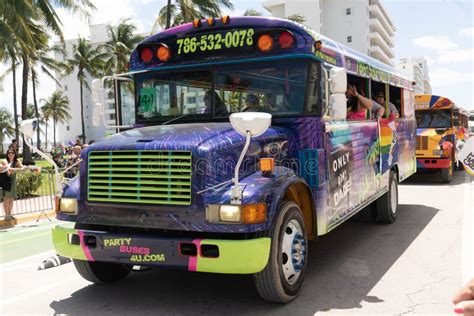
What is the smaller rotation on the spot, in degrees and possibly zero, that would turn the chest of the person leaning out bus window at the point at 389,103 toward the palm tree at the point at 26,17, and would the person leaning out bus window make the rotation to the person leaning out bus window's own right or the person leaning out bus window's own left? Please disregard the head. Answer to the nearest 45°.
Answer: approximately 180°

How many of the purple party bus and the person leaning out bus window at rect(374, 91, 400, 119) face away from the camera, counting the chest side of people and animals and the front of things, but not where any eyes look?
0

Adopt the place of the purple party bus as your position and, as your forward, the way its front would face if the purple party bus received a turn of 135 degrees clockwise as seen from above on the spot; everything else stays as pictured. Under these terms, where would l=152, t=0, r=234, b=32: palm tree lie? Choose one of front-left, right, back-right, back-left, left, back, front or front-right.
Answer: front

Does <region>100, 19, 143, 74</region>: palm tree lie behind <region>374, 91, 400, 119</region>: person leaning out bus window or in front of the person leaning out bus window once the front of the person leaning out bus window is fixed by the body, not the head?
behind

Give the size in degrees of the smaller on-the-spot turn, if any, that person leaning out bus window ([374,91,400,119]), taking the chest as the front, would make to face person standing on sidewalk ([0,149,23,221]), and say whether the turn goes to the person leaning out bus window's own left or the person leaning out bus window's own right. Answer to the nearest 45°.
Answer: approximately 135° to the person leaning out bus window's own right

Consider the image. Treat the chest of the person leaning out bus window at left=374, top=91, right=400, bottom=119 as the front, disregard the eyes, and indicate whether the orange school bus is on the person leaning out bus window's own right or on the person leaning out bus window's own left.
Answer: on the person leaning out bus window's own left

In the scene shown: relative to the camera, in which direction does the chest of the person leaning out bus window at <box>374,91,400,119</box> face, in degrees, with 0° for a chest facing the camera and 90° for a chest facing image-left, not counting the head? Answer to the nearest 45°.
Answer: approximately 315°

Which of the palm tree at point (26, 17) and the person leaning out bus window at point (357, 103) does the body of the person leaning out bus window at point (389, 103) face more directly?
the person leaning out bus window

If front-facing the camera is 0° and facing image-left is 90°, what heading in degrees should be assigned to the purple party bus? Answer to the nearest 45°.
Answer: approximately 45°

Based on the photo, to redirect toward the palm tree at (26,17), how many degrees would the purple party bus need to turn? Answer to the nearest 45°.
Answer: approximately 90° to its right

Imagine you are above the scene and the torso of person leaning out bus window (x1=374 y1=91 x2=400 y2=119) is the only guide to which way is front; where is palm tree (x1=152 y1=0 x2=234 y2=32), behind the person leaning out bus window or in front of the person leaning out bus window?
behind

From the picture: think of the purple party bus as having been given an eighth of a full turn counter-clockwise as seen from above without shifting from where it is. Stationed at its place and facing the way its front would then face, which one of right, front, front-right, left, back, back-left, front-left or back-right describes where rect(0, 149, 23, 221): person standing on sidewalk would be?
back-right
